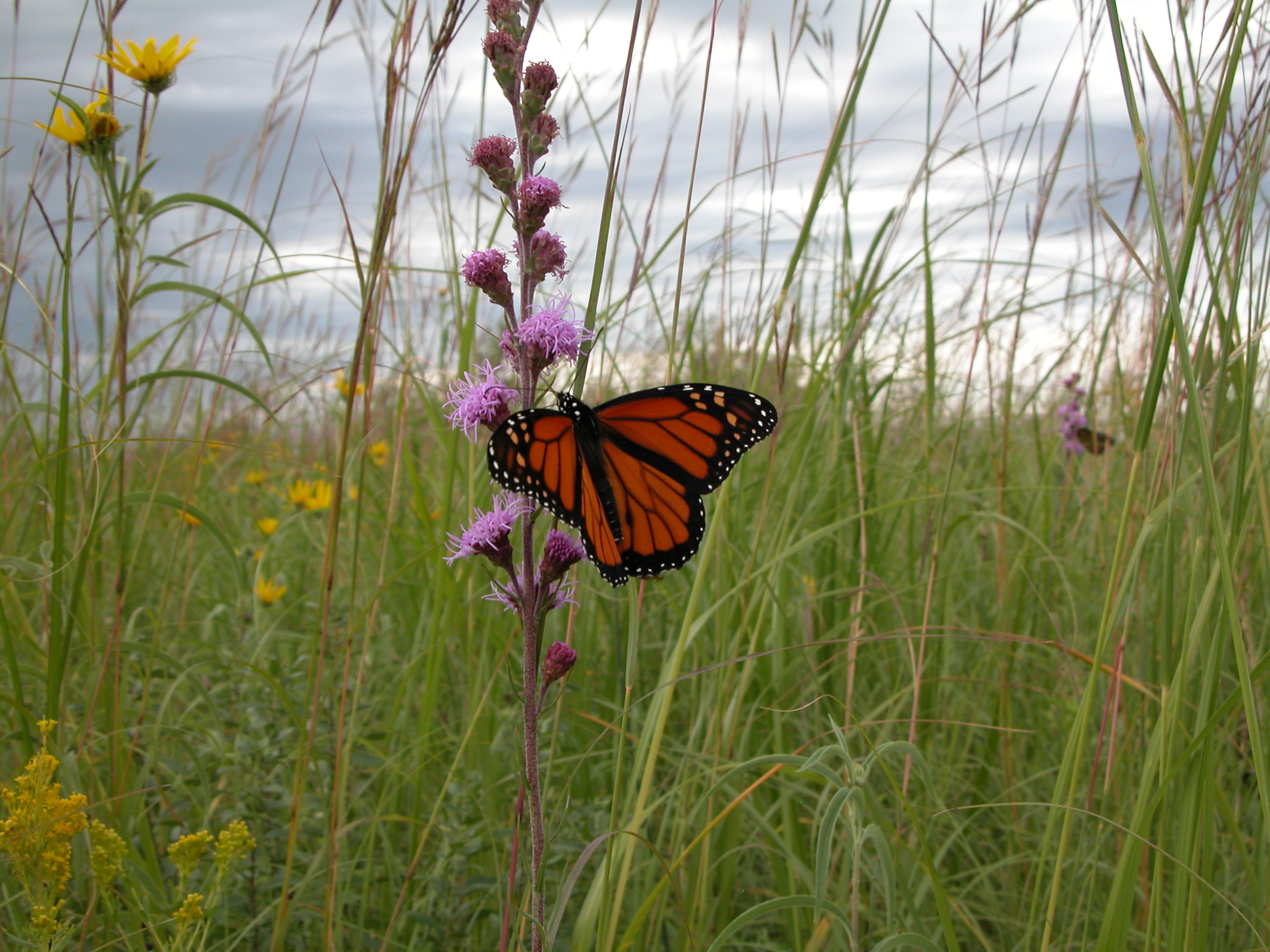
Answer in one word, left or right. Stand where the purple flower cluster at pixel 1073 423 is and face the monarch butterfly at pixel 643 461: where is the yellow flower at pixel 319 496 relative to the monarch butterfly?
right

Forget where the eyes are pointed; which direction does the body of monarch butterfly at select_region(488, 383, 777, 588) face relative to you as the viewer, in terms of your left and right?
facing away from the viewer and to the left of the viewer

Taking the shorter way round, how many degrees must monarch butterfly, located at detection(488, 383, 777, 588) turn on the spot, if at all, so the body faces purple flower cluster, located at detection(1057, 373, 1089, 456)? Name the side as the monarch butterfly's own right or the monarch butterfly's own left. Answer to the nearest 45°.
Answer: approximately 90° to the monarch butterfly's own right

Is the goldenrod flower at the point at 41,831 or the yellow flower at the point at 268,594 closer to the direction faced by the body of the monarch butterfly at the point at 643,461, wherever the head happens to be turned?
the yellow flower

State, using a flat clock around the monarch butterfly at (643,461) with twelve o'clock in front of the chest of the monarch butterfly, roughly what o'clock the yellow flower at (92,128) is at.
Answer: The yellow flower is roughly at 11 o'clock from the monarch butterfly.

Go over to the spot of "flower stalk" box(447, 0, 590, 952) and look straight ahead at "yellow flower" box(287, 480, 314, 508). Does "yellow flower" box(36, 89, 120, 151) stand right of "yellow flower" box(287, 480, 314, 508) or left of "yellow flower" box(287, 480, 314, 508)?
left
